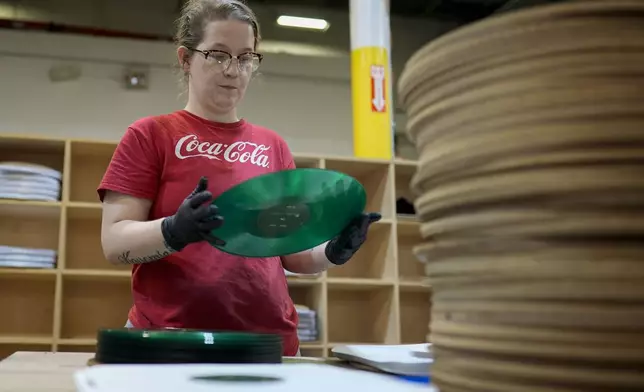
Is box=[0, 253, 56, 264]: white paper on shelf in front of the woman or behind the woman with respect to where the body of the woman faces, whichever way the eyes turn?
behind

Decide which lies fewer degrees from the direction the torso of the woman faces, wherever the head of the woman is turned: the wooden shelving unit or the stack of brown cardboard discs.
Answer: the stack of brown cardboard discs

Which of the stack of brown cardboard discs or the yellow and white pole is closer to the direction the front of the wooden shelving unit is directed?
the stack of brown cardboard discs

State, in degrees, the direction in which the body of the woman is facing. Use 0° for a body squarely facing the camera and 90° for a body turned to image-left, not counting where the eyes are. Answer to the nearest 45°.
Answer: approximately 315°

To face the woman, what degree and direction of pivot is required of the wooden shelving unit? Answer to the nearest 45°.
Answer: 0° — it already faces them

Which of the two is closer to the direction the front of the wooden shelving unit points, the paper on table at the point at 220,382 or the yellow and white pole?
the paper on table

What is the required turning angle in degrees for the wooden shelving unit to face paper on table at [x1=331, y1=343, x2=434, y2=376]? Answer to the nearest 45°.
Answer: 0° — it already faces it
